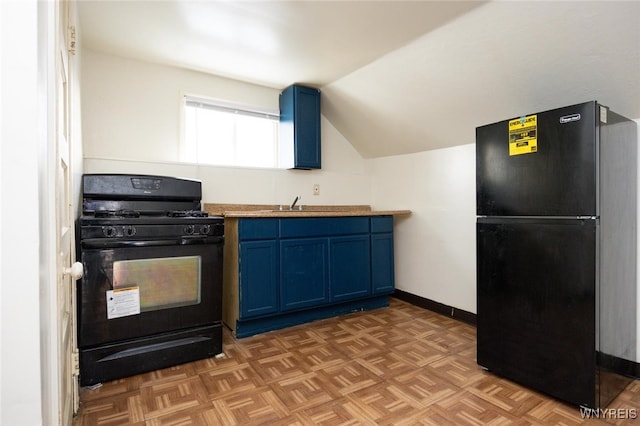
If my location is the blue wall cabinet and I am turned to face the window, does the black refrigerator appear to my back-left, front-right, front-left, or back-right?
back-left

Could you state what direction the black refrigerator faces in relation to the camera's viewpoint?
facing the viewer and to the left of the viewer

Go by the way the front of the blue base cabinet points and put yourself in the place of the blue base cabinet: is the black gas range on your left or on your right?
on your right

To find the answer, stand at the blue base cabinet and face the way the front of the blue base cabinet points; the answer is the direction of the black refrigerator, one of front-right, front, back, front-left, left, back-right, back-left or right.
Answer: front

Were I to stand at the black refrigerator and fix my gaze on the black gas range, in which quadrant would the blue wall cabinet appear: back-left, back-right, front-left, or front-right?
front-right

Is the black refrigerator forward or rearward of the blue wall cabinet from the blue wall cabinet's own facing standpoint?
forward

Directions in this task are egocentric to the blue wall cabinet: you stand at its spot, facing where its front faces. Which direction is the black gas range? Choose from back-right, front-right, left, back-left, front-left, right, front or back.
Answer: right

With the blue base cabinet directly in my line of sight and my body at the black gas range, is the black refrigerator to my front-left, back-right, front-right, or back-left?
front-right

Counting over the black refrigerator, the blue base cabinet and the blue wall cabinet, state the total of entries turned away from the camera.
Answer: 0

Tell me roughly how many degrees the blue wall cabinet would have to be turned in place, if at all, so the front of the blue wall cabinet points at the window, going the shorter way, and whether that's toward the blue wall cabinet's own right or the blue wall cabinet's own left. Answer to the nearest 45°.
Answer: approximately 135° to the blue wall cabinet's own right

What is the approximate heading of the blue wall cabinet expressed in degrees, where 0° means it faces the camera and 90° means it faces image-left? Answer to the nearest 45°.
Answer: approximately 315°

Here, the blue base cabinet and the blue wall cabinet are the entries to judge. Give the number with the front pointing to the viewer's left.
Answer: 0

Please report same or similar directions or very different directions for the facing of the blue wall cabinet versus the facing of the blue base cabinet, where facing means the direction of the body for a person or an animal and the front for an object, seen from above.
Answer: same or similar directions
